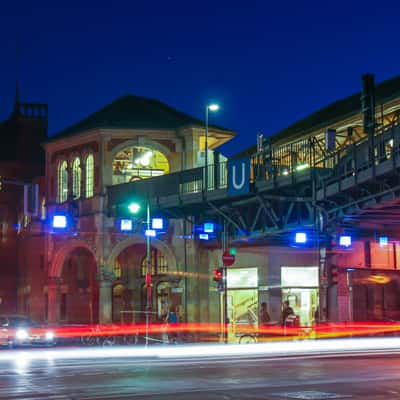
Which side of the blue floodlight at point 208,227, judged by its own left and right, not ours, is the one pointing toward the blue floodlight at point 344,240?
left

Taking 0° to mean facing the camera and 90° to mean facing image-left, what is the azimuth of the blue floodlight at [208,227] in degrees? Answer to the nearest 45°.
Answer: approximately 0°

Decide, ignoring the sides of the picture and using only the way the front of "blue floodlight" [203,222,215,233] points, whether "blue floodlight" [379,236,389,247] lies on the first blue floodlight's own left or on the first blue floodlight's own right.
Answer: on the first blue floodlight's own left

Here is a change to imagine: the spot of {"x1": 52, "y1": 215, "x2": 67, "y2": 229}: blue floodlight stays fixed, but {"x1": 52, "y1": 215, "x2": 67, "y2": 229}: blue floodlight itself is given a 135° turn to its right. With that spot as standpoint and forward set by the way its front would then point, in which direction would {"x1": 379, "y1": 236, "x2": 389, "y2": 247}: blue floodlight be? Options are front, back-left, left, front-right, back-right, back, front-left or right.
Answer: back-right

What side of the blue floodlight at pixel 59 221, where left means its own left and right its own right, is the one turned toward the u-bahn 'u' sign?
left

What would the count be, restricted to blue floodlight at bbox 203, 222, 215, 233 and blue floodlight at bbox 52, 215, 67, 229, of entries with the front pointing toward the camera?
2

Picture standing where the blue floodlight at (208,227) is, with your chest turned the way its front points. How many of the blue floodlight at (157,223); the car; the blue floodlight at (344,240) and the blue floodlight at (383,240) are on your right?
2

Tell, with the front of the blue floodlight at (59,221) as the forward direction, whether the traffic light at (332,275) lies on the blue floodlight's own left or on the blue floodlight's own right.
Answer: on the blue floodlight's own left

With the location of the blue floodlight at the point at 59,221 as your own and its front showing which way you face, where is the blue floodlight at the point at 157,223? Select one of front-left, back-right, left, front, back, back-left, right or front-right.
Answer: back-left

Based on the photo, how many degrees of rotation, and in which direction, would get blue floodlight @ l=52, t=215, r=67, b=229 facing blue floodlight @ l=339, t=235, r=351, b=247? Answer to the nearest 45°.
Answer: approximately 90° to its left

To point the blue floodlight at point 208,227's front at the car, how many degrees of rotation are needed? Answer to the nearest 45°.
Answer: approximately 90° to its right

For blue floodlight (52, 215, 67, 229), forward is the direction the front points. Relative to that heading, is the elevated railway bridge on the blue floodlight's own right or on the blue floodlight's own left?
on the blue floodlight's own left

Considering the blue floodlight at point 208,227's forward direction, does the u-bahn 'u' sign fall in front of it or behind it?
in front

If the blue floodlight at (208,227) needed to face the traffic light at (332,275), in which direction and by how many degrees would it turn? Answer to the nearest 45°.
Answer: approximately 45° to its left
